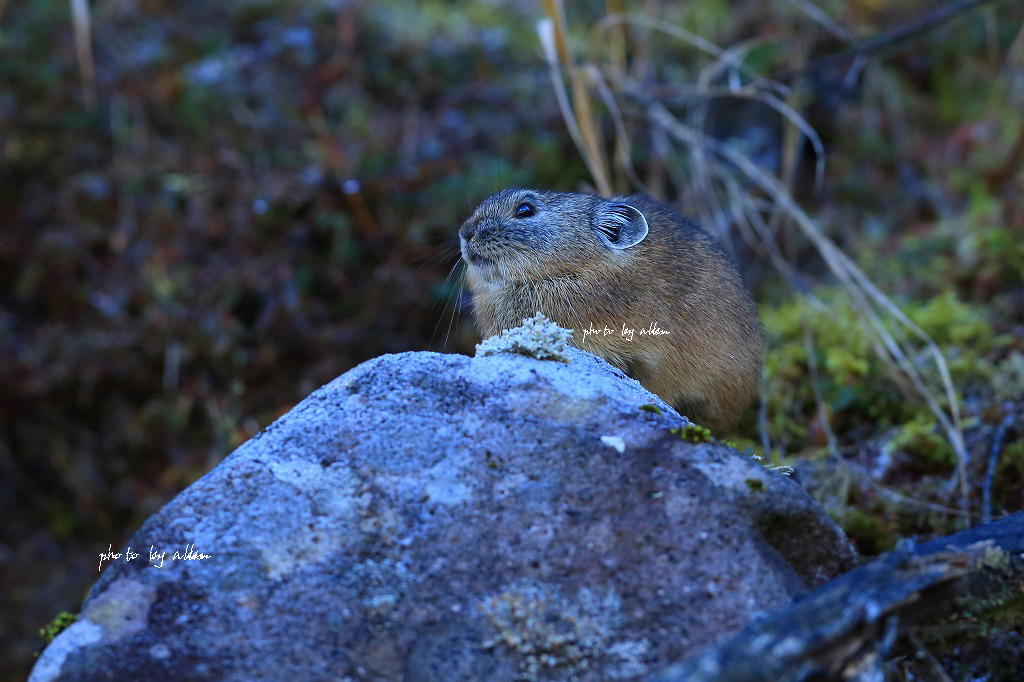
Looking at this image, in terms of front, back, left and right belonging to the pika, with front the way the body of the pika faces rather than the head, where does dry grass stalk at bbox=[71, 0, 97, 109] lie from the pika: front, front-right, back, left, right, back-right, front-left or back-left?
front-right

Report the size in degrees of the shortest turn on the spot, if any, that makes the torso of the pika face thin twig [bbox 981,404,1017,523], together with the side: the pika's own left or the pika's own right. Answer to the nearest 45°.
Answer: approximately 180°

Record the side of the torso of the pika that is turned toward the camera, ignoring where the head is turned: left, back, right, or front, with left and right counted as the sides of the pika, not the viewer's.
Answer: left
